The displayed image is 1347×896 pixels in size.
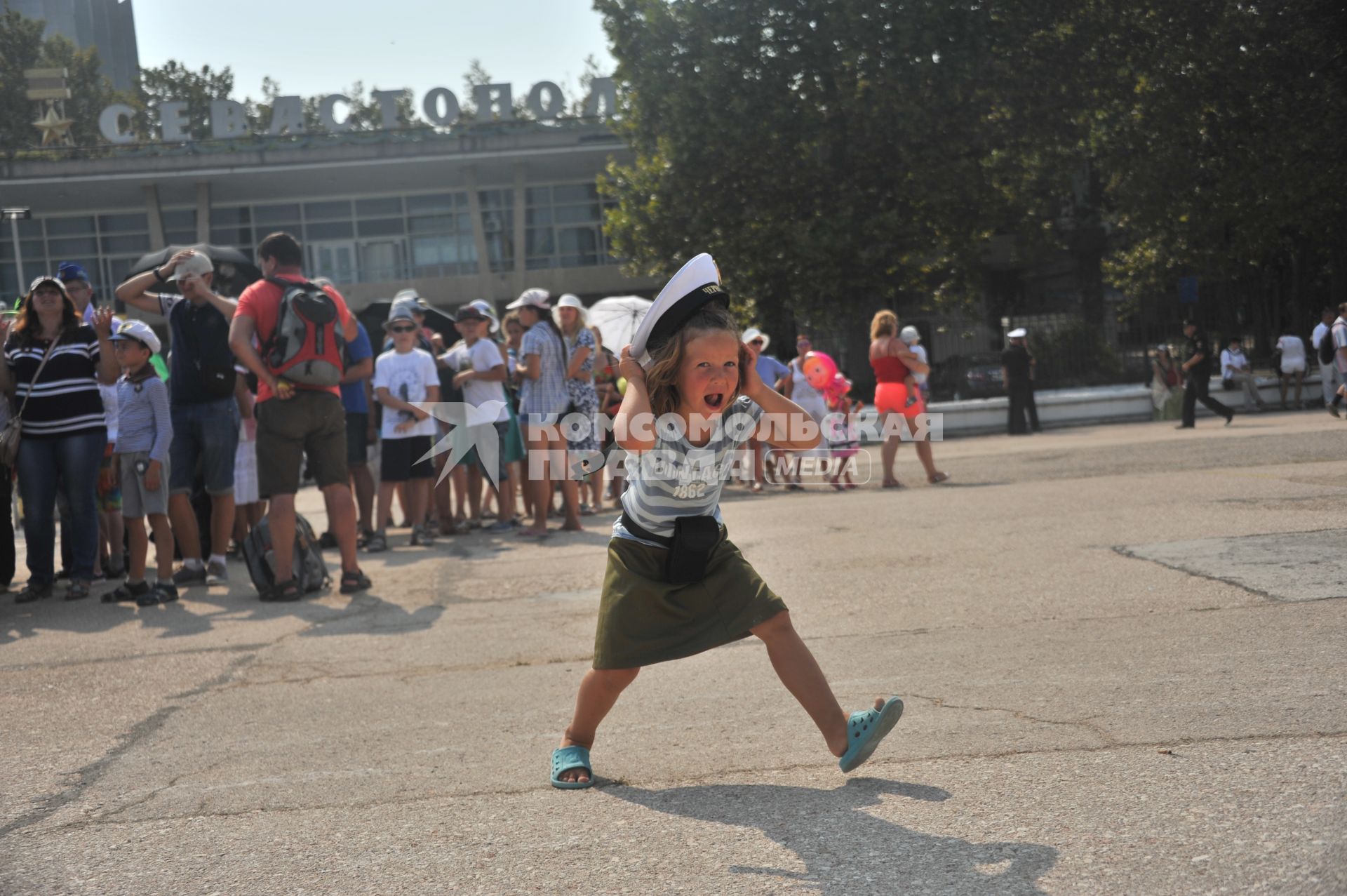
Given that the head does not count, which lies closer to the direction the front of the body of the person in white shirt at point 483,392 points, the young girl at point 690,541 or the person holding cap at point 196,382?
the person holding cap

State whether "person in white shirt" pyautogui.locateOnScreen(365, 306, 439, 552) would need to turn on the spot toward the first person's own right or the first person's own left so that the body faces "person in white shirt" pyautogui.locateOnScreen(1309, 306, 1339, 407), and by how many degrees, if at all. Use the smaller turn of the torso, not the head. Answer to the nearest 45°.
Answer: approximately 135° to the first person's own left

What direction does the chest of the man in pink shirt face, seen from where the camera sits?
away from the camera

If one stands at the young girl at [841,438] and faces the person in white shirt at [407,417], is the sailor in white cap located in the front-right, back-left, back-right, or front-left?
back-right

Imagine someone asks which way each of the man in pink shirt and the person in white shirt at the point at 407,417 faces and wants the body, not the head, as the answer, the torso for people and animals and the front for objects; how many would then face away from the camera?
1

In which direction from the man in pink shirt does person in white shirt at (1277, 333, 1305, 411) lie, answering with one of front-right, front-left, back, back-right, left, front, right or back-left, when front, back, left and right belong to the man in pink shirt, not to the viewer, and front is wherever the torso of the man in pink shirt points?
front-right

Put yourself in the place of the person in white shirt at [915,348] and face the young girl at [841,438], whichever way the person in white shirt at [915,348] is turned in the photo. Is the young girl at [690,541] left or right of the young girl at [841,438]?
left

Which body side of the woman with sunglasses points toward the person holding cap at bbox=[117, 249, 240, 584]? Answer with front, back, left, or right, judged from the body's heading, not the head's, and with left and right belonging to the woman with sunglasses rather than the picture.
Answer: left
